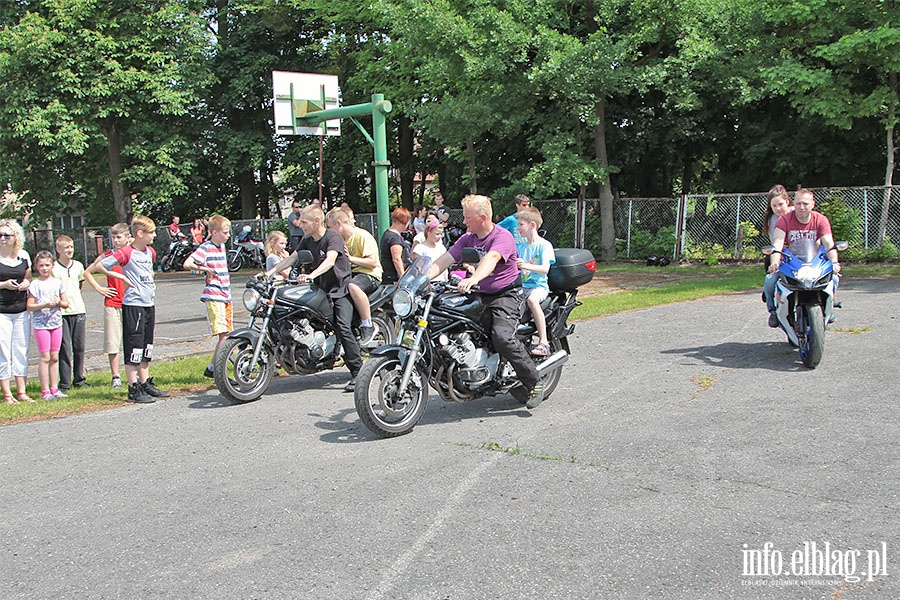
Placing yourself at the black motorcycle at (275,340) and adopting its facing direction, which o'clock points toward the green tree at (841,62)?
The green tree is roughly at 6 o'clock from the black motorcycle.

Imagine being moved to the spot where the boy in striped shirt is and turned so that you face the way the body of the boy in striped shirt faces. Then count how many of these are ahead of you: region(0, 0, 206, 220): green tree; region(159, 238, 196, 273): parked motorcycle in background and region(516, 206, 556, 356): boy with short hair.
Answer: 1

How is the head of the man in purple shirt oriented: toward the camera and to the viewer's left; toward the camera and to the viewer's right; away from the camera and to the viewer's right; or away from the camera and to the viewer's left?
toward the camera and to the viewer's left

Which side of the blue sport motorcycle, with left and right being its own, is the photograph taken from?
front

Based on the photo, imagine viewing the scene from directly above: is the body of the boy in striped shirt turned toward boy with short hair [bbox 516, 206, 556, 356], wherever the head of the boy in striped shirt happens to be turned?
yes

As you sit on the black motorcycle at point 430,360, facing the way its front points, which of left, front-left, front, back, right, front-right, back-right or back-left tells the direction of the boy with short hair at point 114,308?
right

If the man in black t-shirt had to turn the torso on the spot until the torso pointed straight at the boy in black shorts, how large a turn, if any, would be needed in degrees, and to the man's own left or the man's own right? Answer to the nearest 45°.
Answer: approximately 45° to the man's own right

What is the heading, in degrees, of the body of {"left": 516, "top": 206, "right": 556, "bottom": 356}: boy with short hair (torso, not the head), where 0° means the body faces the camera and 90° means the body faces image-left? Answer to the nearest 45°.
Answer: approximately 45°

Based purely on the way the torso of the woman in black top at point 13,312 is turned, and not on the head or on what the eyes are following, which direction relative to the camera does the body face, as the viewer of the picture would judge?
toward the camera

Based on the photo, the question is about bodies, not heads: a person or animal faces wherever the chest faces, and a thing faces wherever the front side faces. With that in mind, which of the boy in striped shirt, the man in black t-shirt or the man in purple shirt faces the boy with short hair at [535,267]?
the boy in striped shirt

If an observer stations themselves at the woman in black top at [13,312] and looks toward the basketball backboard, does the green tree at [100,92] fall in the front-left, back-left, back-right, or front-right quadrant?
front-left

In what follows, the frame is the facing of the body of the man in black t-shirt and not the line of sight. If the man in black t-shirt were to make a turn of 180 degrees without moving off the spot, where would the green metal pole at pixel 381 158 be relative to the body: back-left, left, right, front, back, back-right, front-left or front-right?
front-left

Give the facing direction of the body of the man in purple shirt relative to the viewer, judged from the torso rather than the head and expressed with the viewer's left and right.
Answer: facing the viewer and to the left of the viewer

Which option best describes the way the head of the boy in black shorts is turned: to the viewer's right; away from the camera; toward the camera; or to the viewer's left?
to the viewer's right

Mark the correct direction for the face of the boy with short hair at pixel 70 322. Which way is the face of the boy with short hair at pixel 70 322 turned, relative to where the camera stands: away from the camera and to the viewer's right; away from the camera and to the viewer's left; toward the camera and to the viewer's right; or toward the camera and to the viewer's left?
toward the camera and to the viewer's right

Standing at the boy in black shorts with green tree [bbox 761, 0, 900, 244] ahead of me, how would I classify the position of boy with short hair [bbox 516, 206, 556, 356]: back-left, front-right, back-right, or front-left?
front-right

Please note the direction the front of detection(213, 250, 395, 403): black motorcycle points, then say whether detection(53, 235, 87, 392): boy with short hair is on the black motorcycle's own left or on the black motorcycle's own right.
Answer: on the black motorcycle's own right
